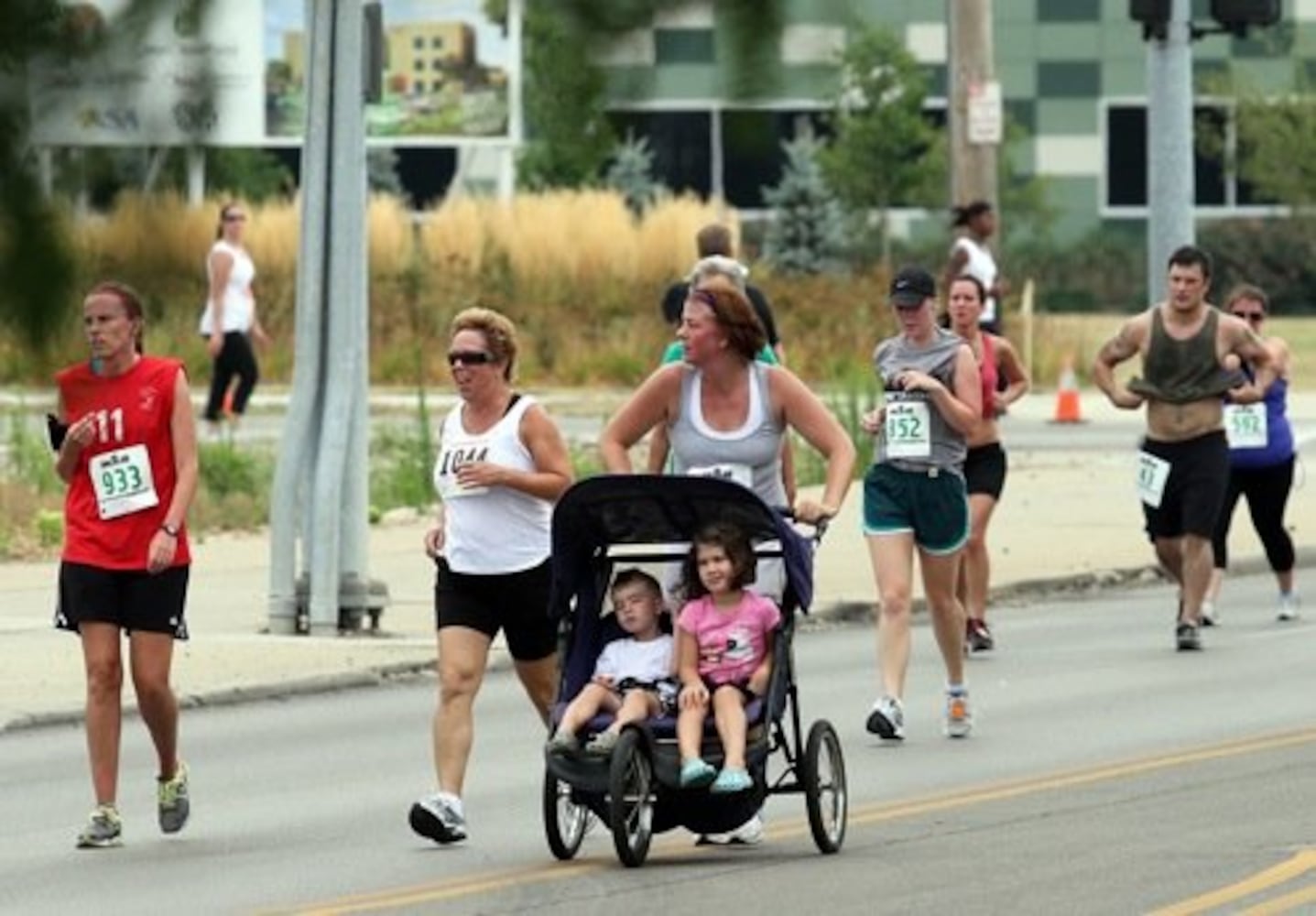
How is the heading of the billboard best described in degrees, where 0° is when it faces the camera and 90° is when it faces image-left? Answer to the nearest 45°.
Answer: approximately 0°

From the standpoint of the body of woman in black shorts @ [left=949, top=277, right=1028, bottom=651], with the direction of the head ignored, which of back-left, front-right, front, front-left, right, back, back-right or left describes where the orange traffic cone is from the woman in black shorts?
back-right

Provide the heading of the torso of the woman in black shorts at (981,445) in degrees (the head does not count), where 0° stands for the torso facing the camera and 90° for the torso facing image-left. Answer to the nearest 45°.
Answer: approximately 45°

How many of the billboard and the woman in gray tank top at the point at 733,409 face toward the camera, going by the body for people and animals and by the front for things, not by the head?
2

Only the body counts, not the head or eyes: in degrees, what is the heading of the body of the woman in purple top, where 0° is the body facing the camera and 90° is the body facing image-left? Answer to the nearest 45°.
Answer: approximately 45°

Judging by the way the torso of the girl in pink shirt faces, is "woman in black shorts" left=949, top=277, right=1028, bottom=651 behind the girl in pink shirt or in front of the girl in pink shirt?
behind
